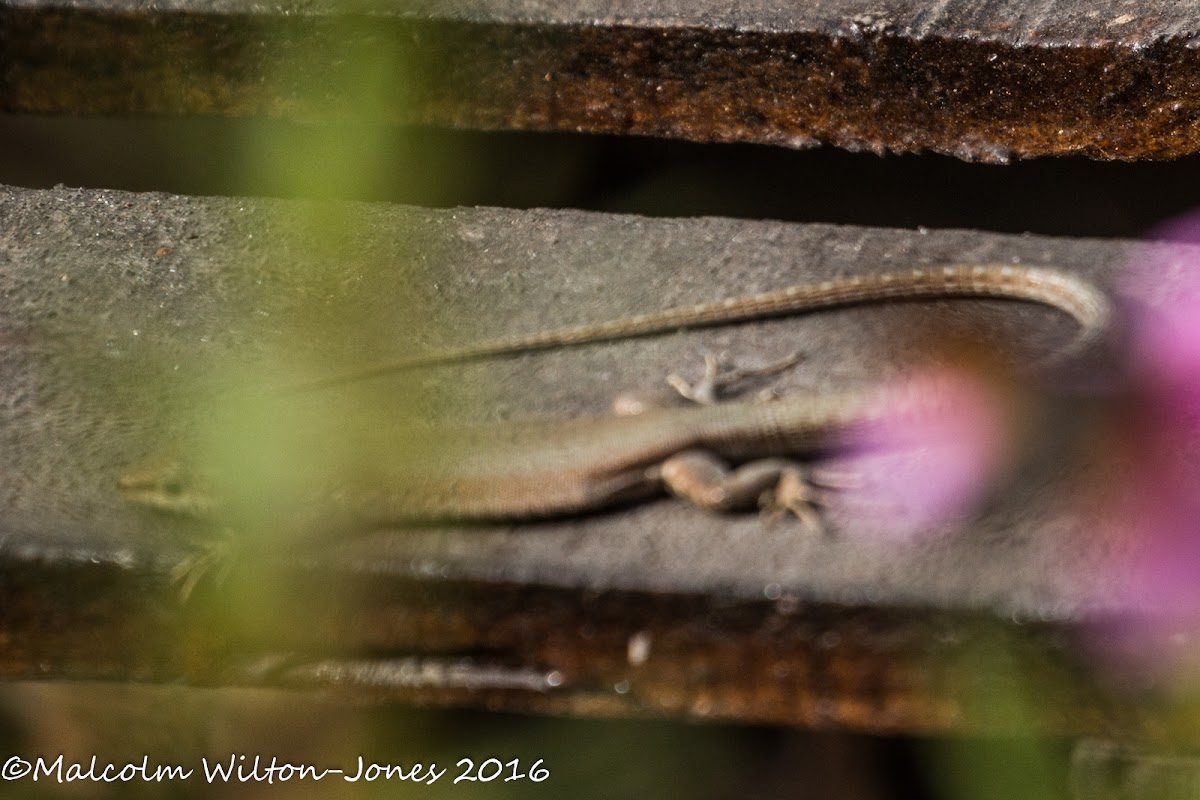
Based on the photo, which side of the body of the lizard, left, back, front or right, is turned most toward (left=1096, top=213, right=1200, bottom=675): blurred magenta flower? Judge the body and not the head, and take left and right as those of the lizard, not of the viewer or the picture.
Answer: back

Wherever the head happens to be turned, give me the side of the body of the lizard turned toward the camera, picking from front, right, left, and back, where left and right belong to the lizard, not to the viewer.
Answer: left
